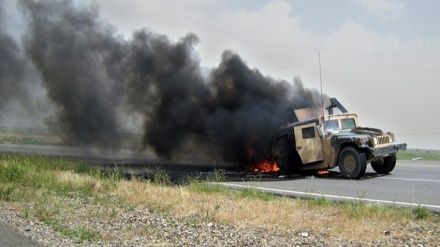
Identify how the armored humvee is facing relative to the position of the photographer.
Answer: facing the viewer and to the right of the viewer

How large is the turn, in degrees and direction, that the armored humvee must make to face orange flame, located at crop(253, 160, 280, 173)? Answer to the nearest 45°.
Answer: approximately 180°
